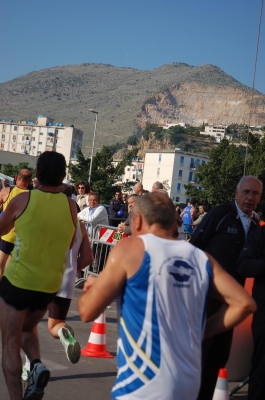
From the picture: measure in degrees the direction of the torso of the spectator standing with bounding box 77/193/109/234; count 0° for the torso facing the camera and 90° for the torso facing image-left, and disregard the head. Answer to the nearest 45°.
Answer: approximately 45°

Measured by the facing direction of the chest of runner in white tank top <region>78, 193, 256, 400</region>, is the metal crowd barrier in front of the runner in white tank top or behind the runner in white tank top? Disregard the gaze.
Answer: in front

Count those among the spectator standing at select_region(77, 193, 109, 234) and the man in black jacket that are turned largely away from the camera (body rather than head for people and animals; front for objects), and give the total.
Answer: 0

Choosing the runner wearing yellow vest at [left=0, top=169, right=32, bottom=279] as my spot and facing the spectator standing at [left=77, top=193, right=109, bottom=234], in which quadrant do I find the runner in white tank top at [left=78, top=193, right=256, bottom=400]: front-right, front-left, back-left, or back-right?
back-right

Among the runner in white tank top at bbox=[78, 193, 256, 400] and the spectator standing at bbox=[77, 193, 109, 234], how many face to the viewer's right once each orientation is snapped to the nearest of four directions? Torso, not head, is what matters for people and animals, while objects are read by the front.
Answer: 0

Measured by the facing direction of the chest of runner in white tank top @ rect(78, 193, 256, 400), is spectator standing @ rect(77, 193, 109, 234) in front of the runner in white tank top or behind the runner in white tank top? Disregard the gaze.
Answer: in front

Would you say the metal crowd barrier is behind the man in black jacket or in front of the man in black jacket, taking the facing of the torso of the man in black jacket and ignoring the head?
behind

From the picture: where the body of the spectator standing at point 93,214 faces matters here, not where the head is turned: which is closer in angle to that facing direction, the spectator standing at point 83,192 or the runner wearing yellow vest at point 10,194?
the runner wearing yellow vest

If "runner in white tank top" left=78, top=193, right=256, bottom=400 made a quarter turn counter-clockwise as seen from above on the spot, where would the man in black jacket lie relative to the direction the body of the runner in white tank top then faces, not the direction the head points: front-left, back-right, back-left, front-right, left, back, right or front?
back-right

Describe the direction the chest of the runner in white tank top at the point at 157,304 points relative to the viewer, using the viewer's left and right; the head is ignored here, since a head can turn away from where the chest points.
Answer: facing away from the viewer and to the left of the viewer

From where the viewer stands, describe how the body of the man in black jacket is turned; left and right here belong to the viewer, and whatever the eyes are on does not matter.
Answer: facing the viewer and to the right of the viewer
